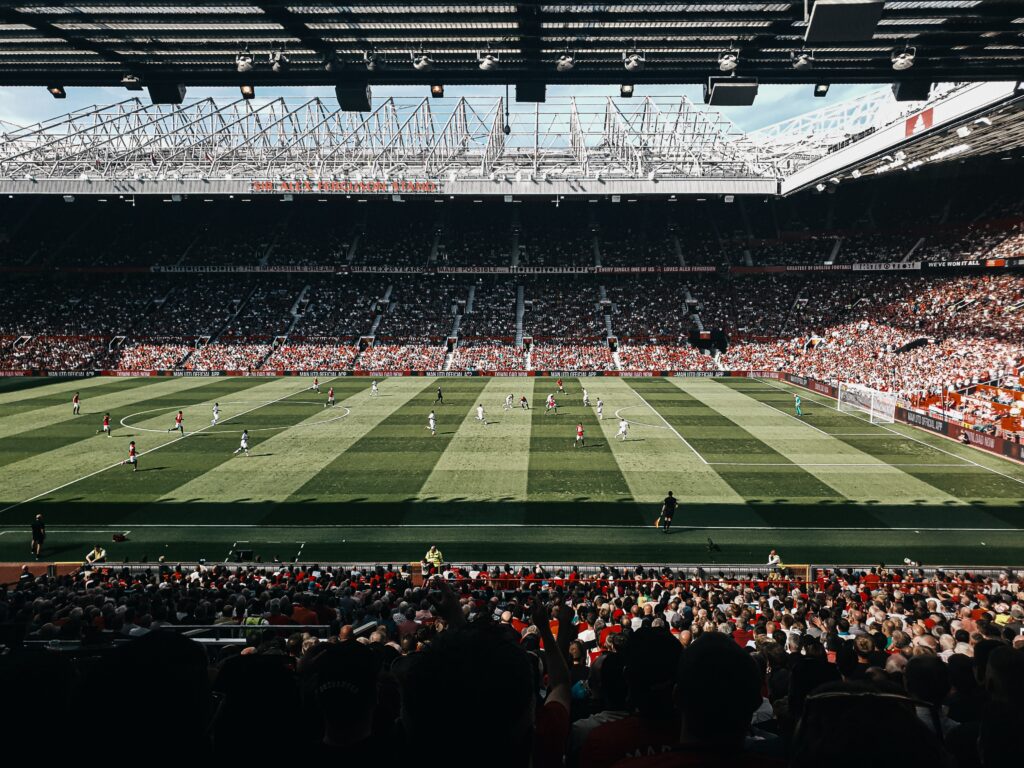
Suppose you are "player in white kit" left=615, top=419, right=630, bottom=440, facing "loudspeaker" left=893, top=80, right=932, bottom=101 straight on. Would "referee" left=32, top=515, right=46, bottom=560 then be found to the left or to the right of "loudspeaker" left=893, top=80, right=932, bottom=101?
right

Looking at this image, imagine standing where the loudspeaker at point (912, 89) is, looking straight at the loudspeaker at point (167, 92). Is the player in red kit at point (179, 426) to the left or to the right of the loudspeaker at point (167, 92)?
right

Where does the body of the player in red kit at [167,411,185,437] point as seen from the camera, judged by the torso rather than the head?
to the viewer's right

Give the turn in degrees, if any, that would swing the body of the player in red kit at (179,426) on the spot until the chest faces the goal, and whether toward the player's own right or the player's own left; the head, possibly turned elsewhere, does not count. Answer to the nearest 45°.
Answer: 0° — they already face it

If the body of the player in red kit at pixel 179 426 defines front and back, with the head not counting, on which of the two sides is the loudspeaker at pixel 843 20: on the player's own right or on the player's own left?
on the player's own right

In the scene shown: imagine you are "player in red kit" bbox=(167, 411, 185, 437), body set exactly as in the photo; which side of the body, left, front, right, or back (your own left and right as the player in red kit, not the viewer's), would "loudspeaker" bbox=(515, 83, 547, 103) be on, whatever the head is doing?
right

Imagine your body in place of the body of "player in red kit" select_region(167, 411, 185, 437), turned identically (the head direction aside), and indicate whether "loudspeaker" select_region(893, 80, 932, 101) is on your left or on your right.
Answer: on your right
